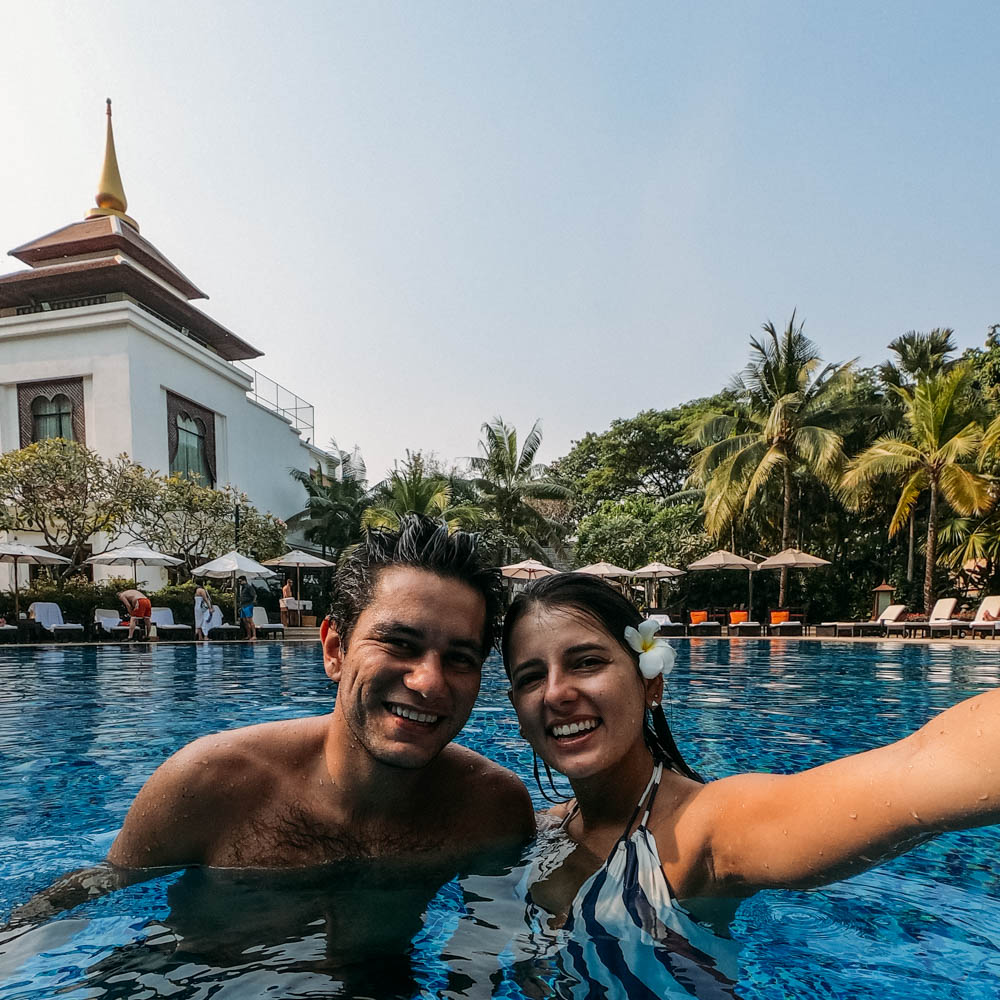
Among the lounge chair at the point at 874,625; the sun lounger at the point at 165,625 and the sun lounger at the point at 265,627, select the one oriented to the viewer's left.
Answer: the lounge chair

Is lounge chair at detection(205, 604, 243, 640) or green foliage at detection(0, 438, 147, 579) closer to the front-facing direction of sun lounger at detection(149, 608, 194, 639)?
the lounge chair

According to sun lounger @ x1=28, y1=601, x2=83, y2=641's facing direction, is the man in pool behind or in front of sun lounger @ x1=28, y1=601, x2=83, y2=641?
in front

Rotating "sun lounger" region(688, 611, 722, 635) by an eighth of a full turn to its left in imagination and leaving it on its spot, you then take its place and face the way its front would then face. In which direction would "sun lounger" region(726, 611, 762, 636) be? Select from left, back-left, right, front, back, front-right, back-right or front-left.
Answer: front

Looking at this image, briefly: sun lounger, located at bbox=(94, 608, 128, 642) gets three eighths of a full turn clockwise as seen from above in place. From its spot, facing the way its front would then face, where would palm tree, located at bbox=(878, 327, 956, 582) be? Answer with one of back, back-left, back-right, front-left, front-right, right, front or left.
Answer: back

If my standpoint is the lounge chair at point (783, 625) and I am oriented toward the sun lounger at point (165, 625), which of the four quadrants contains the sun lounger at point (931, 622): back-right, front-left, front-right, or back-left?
back-left

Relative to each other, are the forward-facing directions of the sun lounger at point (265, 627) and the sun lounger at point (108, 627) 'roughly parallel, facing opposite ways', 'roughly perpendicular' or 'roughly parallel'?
roughly parallel

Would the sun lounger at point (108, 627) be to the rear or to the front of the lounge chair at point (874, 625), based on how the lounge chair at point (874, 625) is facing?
to the front

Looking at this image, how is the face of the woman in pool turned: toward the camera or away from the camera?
toward the camera

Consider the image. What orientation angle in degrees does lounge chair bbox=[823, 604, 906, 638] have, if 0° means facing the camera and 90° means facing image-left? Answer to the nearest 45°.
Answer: approximately 90°

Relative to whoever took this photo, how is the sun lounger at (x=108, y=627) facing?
facing the viewer and to the right of the viewer

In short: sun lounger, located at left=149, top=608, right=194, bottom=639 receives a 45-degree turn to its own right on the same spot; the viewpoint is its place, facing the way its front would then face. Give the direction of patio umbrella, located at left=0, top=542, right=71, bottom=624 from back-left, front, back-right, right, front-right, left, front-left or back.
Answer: right
